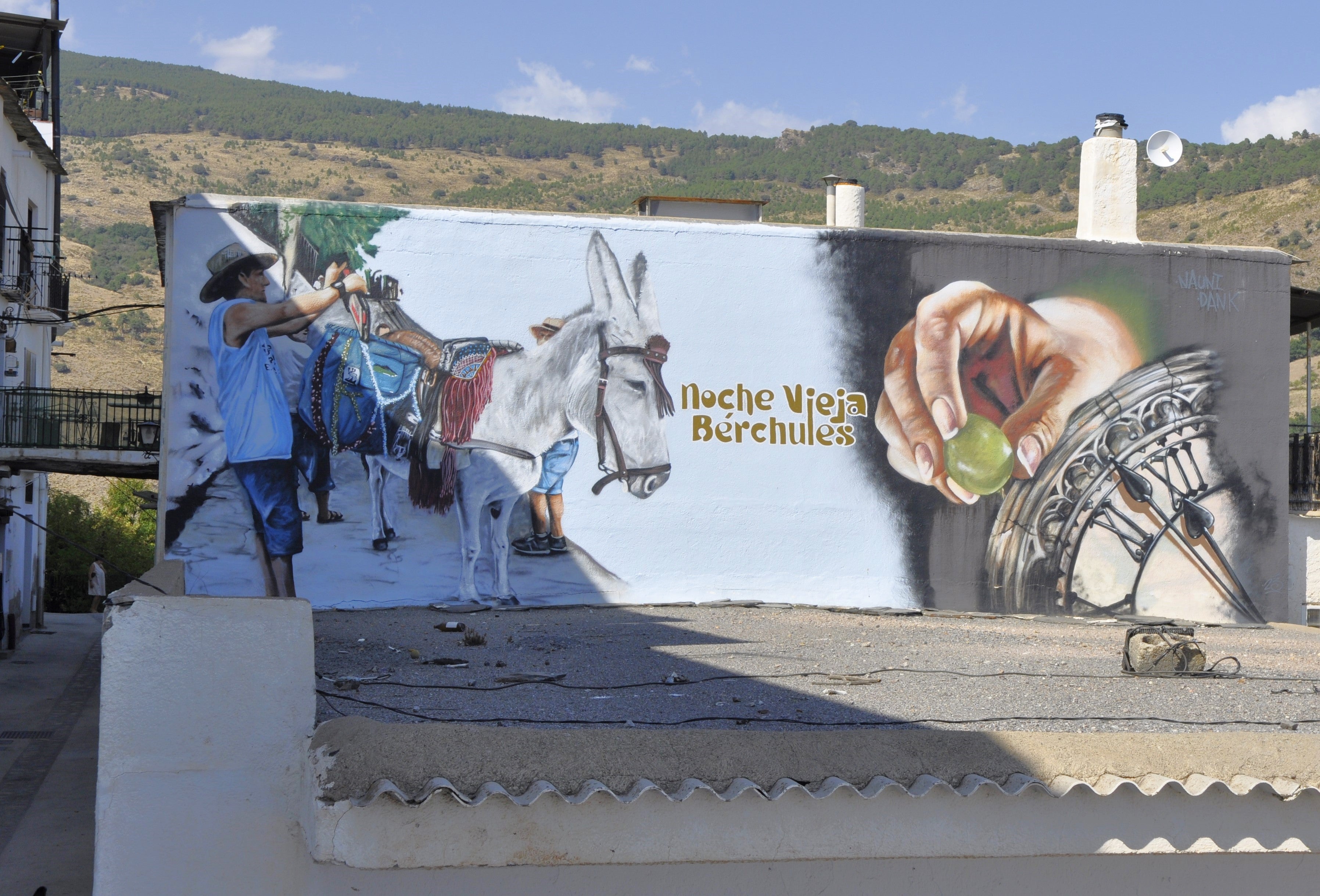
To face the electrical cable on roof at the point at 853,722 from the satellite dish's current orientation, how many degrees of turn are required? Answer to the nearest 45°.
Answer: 0° — it already faces it

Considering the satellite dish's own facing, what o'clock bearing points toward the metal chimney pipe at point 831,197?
The metal chimney pipe is roughly at 2 o'clock from the satellite dish.

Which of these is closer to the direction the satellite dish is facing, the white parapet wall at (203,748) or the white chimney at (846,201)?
the white parapet wall

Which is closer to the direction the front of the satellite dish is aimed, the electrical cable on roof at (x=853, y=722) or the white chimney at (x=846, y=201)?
the electrical cable on roof

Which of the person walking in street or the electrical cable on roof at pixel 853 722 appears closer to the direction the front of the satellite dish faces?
the electrical cable on roof

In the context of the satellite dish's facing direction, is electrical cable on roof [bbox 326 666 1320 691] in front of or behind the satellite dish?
in front

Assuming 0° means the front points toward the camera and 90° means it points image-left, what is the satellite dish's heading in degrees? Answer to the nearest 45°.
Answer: approximately 0°

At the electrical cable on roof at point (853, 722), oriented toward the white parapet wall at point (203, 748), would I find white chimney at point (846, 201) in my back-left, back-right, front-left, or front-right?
back-right

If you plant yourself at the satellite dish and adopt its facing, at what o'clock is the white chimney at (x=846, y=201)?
The white chimney is roughly at 2 o'clock from the satellite dish.

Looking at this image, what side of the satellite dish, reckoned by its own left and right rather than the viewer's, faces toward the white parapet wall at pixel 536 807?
front

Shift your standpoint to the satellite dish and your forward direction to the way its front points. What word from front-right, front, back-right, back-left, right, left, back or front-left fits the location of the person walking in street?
right

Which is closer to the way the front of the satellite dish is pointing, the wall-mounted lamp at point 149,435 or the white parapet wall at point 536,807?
the white parapet wall
